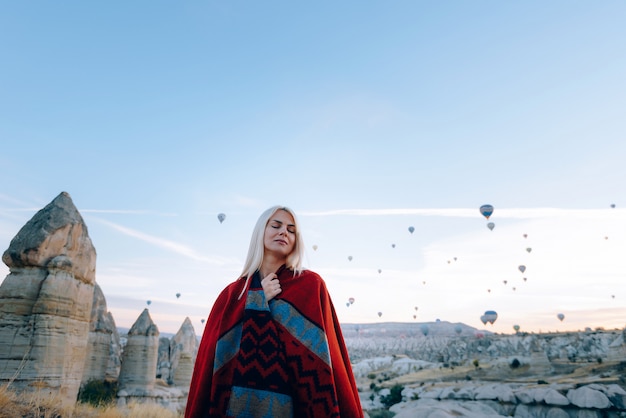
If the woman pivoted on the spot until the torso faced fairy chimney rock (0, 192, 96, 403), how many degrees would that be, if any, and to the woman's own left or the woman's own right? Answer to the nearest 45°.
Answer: approximately 135° to the woman's own right

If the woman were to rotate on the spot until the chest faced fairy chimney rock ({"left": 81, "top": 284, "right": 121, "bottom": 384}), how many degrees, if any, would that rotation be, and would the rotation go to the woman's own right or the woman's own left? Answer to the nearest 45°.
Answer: approximately 135° to the woman's own right

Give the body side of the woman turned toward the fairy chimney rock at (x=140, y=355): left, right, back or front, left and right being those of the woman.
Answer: back

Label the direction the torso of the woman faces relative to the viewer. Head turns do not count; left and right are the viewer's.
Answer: facing the viewer

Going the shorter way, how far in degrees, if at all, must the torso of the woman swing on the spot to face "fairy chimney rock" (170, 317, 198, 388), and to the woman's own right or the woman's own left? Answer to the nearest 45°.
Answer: approximately 180°

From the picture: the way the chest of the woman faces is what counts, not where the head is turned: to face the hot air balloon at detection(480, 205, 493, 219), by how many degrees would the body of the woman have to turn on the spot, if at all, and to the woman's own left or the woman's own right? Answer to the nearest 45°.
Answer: approximately 135° to the woman's own left

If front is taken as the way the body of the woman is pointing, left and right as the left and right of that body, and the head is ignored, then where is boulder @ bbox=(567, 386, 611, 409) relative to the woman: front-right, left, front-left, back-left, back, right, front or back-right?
back-left
